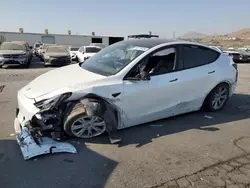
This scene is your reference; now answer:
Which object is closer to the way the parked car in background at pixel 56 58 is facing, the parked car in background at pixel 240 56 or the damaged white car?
the damaged white car

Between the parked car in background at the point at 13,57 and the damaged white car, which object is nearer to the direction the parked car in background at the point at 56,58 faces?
the damaged white car

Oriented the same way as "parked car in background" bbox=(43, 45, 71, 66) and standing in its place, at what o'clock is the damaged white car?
The damaged white car is roughly at 12 o'clock from the parked car in background.

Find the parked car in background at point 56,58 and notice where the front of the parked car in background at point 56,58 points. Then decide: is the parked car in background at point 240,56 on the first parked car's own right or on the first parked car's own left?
on the first parked car's own left

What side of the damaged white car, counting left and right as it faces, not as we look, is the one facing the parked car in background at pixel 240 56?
back

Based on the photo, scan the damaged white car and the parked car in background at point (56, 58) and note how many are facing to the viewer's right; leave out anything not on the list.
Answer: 0
